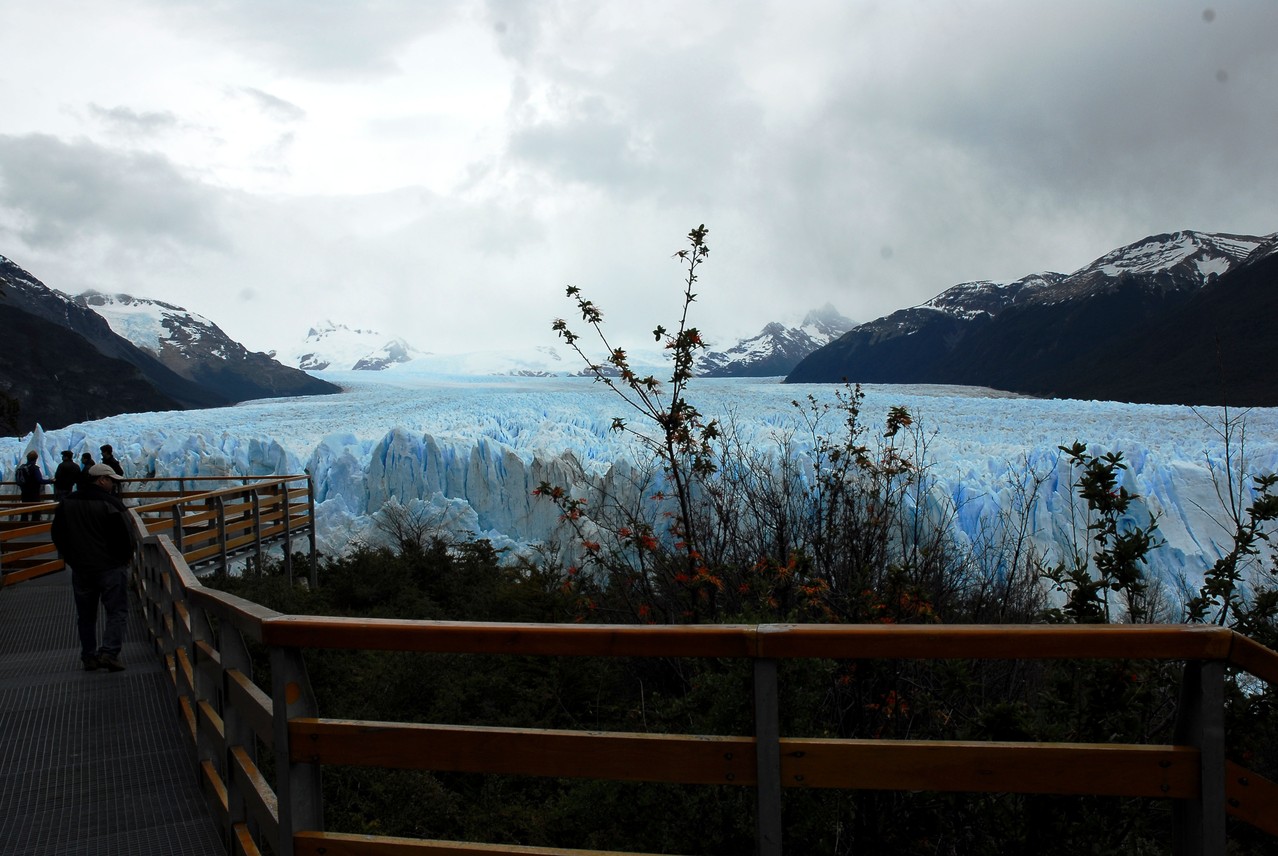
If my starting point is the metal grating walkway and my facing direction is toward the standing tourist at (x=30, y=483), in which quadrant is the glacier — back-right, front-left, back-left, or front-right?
front-right

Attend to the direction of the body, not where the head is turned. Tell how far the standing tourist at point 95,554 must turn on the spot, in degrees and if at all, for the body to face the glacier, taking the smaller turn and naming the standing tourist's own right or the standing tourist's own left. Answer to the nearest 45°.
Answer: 0° — they already face it

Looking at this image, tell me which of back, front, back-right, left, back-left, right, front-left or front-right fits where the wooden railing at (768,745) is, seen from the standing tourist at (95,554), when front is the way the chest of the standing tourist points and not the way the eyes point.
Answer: back-right

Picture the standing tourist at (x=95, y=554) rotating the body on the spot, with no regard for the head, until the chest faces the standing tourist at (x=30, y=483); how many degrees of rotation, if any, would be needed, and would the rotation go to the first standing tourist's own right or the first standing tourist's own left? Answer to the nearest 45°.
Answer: approximately 45° to the first standing tourist's own left

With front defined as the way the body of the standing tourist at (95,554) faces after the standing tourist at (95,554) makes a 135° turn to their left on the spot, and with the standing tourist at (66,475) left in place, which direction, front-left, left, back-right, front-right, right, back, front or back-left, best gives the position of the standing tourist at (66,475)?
right

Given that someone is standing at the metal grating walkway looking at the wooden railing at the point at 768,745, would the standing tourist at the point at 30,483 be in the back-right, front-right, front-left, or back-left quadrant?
back-left

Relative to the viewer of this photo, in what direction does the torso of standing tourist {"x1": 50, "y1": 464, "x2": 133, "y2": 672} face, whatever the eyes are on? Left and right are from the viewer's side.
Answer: facing away from the viewer and to the right of the viewer

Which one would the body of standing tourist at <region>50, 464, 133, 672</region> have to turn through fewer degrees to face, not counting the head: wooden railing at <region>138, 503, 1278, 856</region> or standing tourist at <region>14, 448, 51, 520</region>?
the standing tourist
